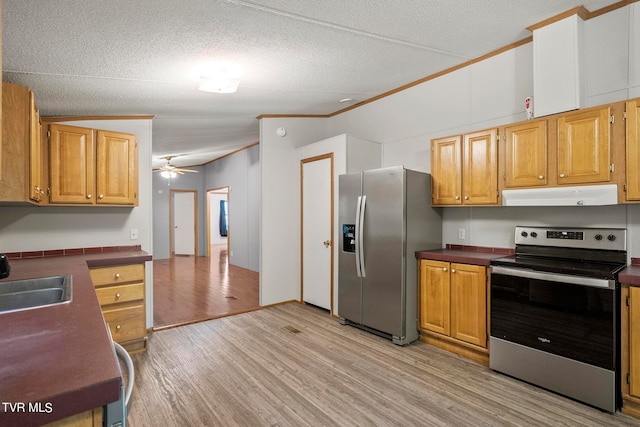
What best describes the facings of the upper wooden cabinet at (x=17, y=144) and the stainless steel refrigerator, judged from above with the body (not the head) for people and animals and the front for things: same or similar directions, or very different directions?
very different directions

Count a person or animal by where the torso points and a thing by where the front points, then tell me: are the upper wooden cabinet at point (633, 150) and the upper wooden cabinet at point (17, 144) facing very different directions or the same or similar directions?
very different directions

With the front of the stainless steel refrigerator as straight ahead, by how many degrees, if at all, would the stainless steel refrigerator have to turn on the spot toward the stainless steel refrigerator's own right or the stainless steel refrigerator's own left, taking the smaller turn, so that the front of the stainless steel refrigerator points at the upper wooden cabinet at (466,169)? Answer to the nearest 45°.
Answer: approximately 135° to the stainless steel refrigerator's own left

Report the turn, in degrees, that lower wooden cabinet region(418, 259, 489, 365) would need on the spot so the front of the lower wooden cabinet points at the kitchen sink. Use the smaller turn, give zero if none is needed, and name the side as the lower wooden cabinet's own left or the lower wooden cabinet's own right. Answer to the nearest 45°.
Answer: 0° — it already faces it

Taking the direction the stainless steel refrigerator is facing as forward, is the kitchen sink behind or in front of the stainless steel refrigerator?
in front

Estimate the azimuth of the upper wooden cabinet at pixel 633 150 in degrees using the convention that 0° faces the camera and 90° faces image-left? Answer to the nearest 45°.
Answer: approximately 0°

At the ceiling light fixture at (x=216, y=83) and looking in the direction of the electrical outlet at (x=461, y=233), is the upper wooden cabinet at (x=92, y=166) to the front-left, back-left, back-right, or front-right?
back-left
